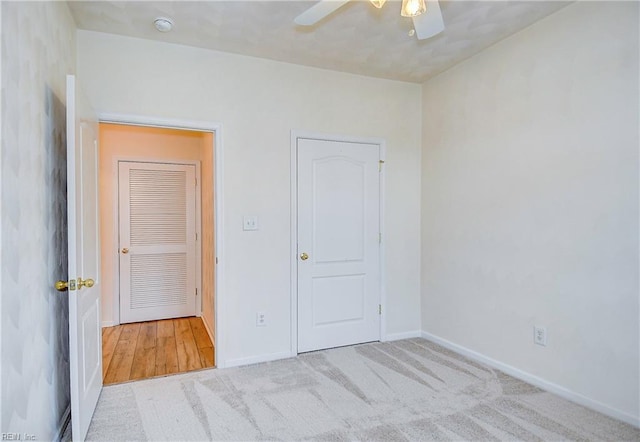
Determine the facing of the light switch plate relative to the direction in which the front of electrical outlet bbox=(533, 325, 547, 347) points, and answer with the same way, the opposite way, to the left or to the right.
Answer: to the left

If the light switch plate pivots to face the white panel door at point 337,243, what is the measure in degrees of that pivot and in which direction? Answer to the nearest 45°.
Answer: approximately 90° to its left

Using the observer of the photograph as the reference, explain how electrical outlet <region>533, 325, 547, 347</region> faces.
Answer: facing the viewer and to the left of the viewer

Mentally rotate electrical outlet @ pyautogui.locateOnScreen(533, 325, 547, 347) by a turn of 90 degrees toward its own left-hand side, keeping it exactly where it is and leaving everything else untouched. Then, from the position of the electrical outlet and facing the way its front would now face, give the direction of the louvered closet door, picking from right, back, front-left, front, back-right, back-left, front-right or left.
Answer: back-right

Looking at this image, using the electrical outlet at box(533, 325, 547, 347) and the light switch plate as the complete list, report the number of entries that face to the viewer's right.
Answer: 0

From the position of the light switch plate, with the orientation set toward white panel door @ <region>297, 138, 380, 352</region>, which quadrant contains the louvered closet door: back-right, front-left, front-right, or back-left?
back-left

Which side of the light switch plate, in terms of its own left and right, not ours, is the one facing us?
front

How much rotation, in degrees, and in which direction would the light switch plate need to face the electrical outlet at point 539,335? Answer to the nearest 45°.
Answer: approximately 45° to its left

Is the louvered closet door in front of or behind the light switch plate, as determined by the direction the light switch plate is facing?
behind

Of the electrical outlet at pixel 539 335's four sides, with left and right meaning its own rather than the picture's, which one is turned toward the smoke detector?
front

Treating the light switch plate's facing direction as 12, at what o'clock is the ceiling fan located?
The ceiling fan is roughly at 11 o'clock from the light switch plate.

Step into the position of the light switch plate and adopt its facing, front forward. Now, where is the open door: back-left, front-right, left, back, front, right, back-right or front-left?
front-right
